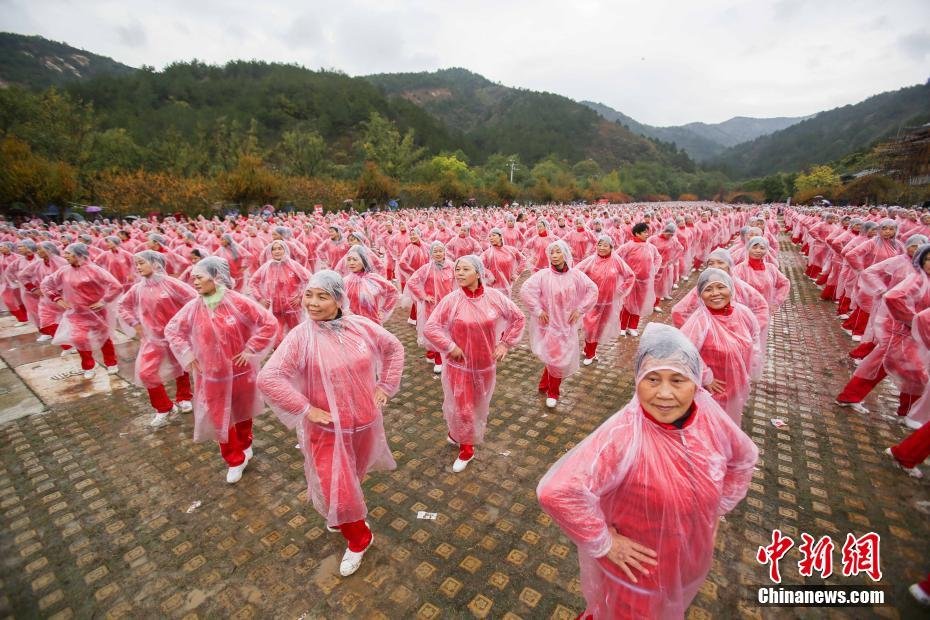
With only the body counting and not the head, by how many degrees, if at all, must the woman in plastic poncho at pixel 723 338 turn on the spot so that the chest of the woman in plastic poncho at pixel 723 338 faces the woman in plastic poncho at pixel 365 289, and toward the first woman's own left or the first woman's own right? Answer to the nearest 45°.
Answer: approximately 90° to the first woman's own right

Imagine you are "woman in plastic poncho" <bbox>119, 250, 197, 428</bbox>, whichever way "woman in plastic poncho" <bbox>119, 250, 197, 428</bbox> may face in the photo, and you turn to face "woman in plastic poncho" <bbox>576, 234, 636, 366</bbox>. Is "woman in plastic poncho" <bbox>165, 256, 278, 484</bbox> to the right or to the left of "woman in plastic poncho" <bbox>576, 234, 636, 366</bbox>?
right

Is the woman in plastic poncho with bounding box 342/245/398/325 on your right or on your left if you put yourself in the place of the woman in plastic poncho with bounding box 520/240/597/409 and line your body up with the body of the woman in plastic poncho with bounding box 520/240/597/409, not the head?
on your right

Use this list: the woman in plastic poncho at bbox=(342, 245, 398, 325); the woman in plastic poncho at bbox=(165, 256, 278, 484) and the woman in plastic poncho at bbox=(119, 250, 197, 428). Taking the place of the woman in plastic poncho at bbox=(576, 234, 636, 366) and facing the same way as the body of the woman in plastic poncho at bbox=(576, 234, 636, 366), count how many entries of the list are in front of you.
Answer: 3

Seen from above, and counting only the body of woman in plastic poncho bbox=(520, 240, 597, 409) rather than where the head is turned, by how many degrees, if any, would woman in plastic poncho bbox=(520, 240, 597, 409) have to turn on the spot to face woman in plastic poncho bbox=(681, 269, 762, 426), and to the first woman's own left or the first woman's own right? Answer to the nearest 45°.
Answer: approximately 45° to the first woman's own left

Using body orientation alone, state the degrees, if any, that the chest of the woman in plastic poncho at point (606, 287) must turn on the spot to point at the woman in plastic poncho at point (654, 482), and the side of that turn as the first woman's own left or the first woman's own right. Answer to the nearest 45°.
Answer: approximately 45° to the first woman's own left

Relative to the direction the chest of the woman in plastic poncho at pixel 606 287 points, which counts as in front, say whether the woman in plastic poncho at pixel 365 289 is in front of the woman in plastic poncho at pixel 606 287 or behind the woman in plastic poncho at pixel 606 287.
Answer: in front
